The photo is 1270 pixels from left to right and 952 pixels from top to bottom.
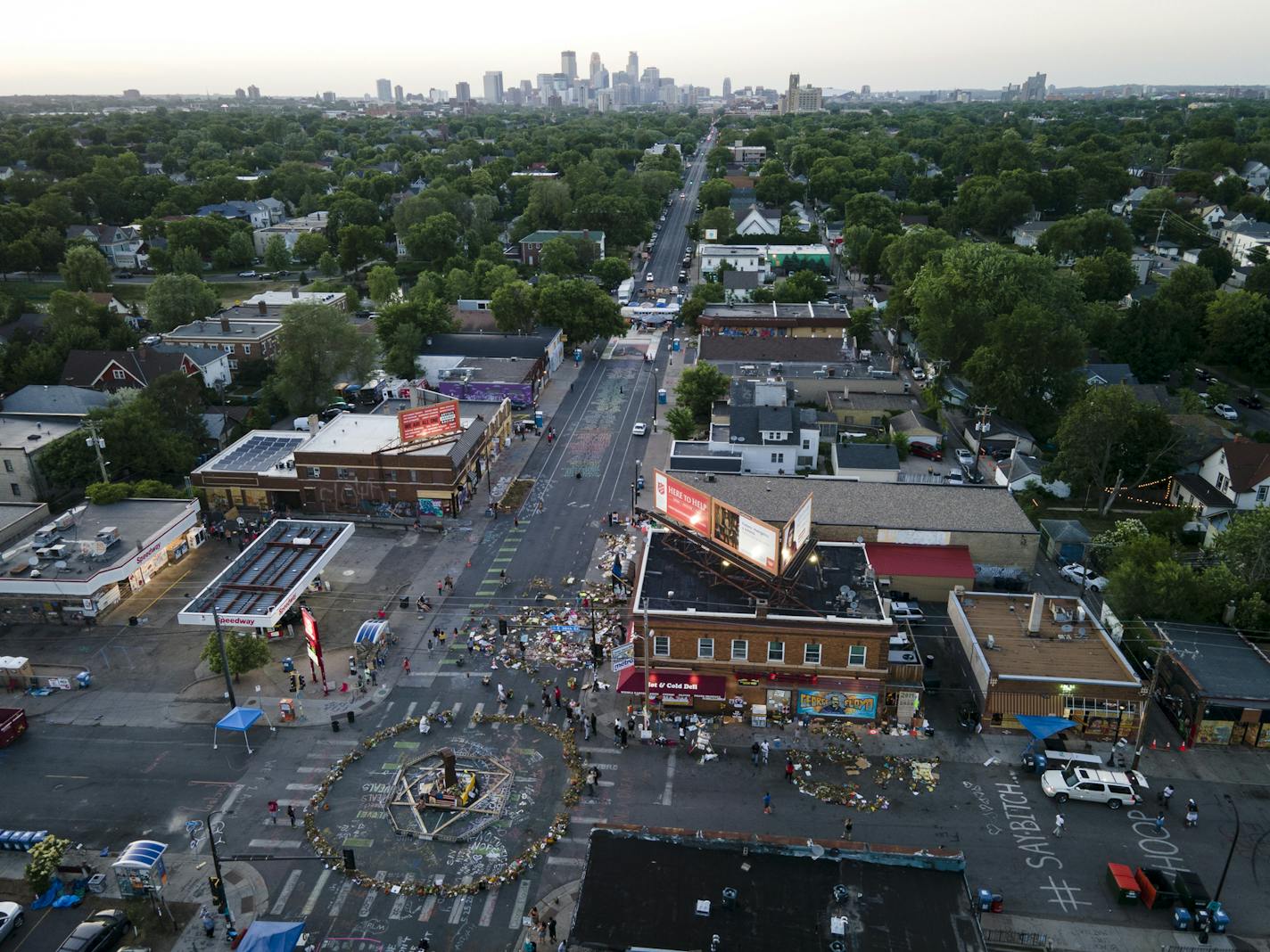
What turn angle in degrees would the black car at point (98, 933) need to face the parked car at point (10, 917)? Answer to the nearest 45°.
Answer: approximately 90° to its left

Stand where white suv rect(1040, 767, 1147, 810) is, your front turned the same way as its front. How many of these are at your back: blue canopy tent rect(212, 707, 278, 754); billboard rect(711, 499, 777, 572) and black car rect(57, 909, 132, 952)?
0

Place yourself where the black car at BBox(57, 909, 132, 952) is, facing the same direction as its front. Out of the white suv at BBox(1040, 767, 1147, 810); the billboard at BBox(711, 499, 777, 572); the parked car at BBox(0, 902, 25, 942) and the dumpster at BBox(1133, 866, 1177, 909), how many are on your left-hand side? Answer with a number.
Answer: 1

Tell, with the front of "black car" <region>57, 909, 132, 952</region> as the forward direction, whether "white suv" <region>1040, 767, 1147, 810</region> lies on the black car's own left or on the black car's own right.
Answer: on the black car's own right

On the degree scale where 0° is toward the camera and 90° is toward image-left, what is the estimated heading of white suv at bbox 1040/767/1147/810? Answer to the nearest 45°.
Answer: approximately 90°

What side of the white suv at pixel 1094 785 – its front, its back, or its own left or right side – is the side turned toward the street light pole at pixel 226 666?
front

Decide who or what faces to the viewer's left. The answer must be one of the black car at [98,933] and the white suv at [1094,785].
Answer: the white suv

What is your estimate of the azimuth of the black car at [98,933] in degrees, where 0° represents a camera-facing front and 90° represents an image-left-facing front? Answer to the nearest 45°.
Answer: approximately 225°

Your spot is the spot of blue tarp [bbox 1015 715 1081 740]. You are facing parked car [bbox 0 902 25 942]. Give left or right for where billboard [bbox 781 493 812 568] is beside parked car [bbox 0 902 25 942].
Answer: right

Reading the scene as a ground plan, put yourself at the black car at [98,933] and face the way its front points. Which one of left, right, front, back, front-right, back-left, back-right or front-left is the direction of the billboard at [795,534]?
front-right

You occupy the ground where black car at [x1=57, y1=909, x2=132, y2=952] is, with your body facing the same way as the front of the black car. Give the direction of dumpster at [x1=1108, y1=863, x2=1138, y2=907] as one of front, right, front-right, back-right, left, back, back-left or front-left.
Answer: right
